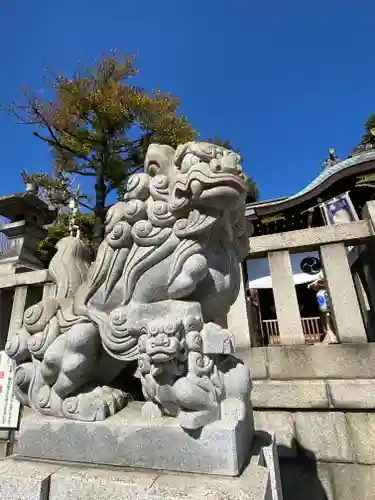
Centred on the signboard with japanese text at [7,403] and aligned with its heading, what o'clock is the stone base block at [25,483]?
The stone base block is roughly at 12 o'clock from the signboard with japanese text.

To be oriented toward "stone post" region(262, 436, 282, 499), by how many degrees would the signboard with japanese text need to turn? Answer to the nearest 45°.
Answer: approximately 45° to its left

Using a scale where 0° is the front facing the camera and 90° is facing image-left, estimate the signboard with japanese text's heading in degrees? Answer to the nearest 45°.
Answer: approximately 0°
